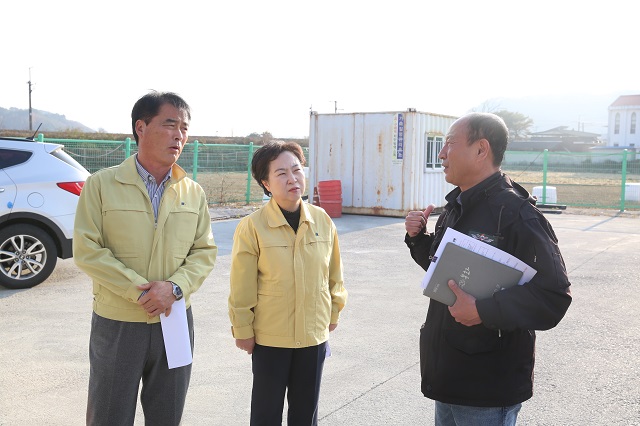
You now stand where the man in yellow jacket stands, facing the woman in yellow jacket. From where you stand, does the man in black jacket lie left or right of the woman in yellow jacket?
right

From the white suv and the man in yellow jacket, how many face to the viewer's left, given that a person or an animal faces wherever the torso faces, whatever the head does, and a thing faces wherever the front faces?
1

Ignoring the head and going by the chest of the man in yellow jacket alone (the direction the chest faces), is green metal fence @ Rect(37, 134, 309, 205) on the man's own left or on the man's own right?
on the man's own left

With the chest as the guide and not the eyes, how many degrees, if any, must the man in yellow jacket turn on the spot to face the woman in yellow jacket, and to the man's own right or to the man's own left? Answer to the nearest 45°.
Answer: approximately 45° to the man's own left

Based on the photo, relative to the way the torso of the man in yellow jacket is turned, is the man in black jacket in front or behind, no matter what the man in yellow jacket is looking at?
in front

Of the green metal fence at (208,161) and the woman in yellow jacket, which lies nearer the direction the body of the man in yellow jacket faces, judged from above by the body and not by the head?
the woman in yellow jacket

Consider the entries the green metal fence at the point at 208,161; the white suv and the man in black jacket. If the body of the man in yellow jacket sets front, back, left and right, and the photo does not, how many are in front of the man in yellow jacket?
1

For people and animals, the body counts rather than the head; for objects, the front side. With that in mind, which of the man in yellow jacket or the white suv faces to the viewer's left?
the white suv

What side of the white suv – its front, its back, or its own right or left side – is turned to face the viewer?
left

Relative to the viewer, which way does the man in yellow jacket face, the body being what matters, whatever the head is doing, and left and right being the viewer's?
facing the viewer and to the right of the viewer

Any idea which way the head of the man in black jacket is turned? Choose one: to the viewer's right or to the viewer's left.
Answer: to the viewer's left
